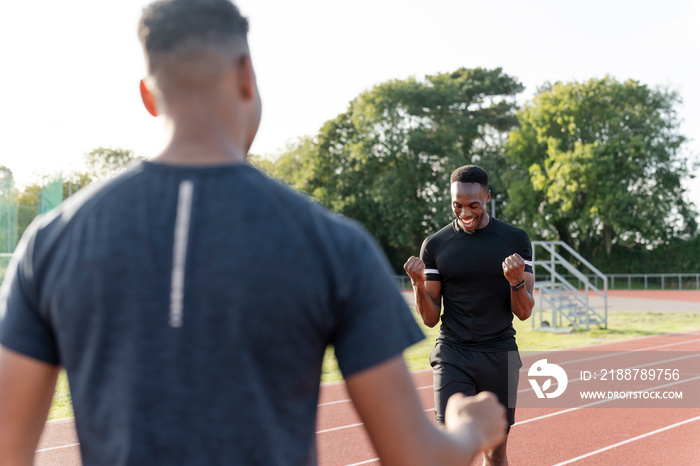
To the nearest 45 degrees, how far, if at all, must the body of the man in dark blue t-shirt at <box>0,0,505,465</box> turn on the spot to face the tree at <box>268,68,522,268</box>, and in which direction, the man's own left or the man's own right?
0° — they already face it

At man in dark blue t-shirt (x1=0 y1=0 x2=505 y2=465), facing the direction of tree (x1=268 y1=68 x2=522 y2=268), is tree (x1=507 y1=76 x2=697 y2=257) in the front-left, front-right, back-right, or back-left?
front-right

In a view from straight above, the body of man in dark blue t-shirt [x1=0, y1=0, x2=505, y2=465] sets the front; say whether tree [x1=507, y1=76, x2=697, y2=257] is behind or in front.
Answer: in front

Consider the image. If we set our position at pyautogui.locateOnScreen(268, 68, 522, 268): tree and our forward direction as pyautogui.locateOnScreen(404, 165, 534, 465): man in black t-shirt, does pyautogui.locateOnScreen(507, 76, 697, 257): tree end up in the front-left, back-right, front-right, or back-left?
front-left

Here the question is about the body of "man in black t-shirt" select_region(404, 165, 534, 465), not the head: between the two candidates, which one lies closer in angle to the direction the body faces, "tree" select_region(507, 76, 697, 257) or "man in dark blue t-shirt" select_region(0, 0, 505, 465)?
the man in dark blue t-shirt

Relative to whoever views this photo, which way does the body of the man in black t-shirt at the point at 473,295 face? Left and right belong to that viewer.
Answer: facing the viewer

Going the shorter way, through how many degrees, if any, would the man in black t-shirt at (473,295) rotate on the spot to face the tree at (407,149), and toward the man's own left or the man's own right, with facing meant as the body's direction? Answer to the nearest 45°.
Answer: approximately 180°

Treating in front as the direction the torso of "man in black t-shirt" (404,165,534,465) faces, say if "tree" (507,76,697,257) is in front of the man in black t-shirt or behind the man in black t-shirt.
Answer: behind

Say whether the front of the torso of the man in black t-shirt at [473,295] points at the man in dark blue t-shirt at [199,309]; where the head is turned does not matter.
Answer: yes

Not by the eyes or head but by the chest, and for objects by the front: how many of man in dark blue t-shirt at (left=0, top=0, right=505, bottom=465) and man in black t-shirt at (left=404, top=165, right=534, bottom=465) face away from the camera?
1

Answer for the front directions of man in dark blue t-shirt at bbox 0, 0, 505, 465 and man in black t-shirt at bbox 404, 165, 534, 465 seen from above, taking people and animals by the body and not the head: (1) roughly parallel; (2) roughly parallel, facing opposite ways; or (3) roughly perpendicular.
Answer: roughly parallel, facing opposite ways

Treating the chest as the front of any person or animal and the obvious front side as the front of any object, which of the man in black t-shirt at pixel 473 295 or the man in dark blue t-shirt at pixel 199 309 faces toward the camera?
the man in black t-shirt at pixel 473 295

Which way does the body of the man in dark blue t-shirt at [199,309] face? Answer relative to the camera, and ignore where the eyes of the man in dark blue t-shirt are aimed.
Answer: away from the camera

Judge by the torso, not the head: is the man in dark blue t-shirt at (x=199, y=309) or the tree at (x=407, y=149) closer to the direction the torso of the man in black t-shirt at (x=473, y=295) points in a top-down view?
the man in dark blue t-shirt
